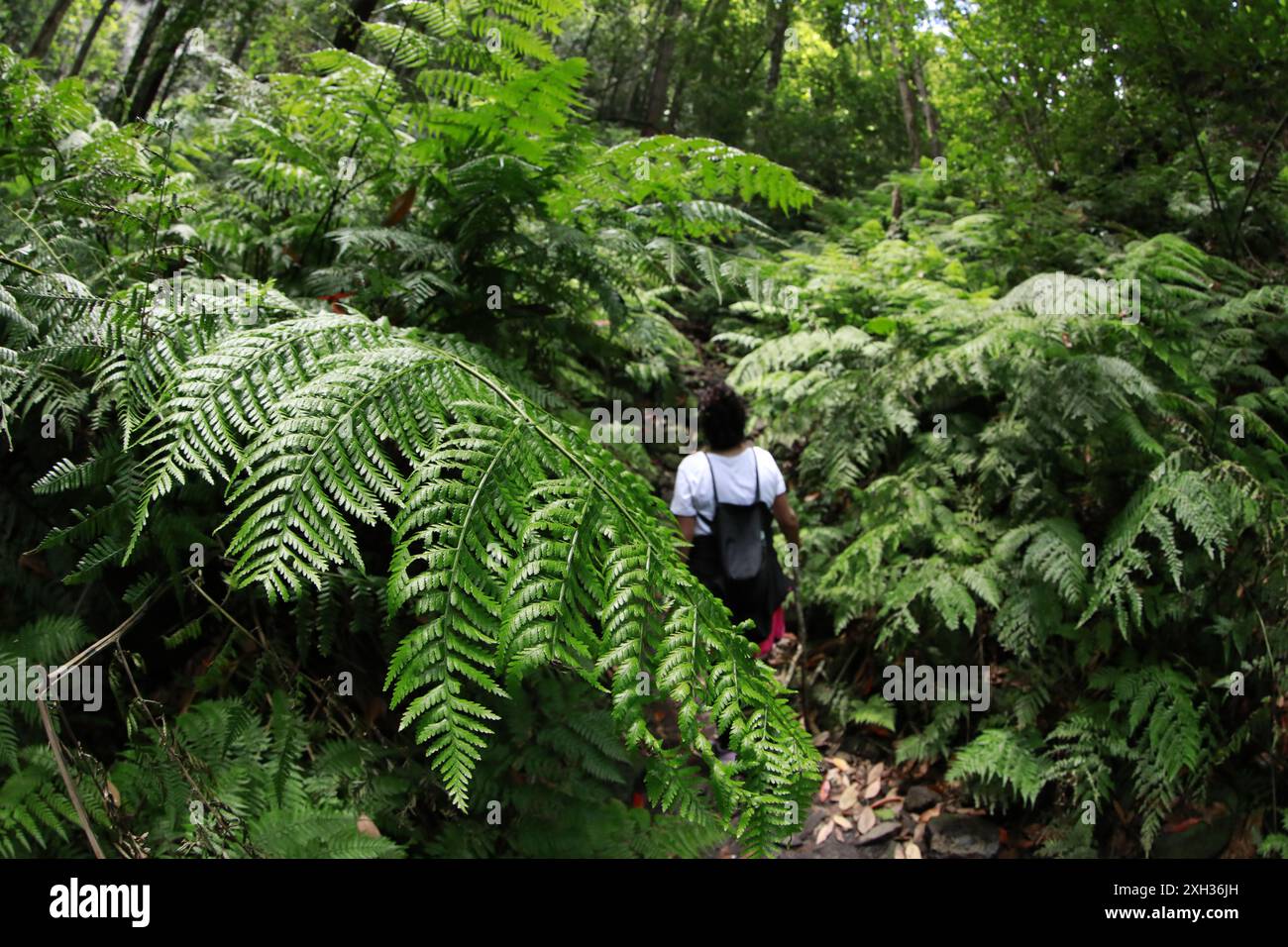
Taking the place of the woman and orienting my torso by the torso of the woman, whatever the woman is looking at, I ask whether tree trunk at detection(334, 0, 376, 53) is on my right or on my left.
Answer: on my left

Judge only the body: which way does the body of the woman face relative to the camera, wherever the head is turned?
away from the camera

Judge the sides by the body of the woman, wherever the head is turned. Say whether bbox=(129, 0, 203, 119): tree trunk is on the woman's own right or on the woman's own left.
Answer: on the woman's own left

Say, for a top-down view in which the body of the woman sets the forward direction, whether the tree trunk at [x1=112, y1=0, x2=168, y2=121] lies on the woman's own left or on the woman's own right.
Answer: on the woman's own left

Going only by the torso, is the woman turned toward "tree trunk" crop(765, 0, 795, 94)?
yes

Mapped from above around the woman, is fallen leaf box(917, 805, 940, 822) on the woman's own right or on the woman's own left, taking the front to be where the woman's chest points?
on the woman's own right
